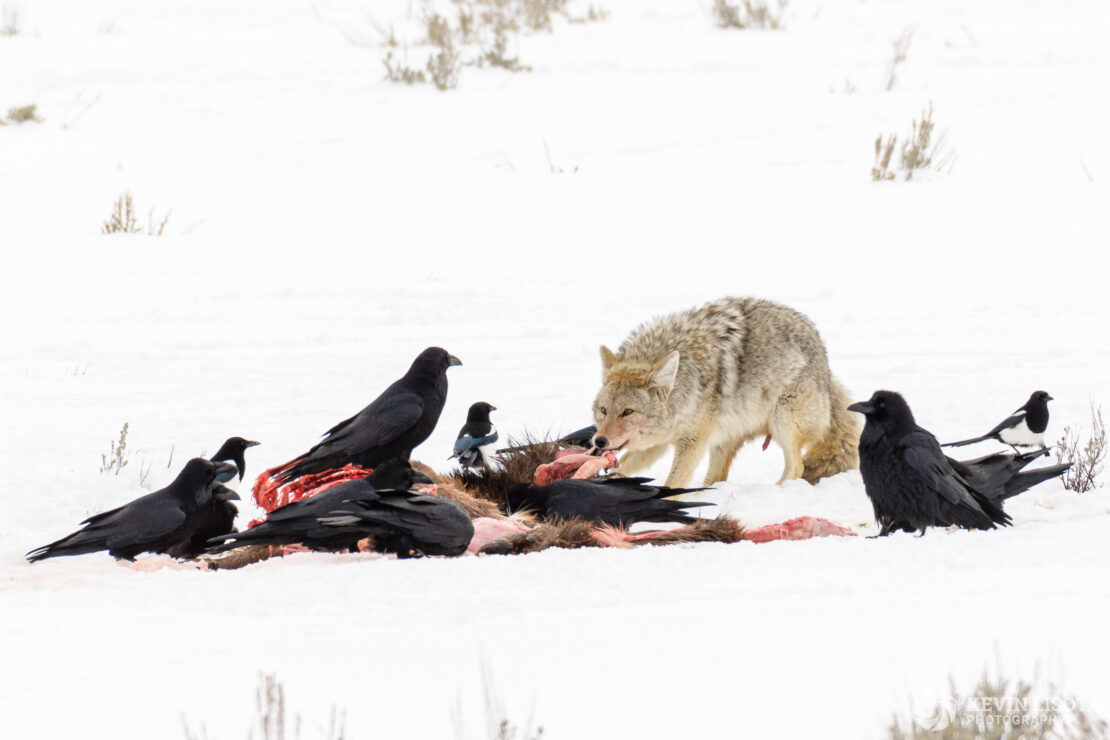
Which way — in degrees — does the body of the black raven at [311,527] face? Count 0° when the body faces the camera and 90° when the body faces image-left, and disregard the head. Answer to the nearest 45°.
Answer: approximately 270°

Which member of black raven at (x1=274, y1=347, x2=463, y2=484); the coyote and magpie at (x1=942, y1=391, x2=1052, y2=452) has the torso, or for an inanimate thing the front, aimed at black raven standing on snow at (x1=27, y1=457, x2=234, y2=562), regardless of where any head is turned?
the coyote

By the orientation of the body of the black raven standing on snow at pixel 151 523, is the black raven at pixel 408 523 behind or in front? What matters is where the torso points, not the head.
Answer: in front

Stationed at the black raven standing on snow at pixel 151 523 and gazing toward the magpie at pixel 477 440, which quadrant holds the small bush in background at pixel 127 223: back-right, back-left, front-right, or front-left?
front-left

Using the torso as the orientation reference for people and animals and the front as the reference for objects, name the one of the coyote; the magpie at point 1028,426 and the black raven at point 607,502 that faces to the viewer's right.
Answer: the magpie

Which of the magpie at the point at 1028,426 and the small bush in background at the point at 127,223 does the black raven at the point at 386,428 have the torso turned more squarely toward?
the magpie

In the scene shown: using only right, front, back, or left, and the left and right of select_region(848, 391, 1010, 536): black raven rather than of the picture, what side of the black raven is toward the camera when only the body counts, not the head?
left

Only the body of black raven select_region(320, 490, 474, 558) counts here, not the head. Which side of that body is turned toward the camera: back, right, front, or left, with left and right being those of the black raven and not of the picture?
right

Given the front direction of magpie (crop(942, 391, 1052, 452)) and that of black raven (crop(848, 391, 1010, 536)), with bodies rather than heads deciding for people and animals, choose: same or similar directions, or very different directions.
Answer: very different directions

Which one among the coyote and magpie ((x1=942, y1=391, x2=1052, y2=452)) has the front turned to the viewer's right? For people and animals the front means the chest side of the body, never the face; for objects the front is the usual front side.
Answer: the magpie

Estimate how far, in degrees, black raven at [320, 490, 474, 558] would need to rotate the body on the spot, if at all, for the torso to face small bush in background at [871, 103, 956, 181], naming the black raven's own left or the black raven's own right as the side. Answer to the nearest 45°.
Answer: approximately 45° to the black raven's own left

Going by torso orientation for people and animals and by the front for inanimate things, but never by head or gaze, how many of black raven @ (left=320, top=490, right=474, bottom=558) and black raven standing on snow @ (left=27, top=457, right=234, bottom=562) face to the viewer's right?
2

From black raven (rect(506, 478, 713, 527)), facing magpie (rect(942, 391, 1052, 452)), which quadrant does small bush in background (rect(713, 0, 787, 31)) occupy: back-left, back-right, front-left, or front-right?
front-left

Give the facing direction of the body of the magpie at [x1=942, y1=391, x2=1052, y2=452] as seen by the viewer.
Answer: to the viewer's right

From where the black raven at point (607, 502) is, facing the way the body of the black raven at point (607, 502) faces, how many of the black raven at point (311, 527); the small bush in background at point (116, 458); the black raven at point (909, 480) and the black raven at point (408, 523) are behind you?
1

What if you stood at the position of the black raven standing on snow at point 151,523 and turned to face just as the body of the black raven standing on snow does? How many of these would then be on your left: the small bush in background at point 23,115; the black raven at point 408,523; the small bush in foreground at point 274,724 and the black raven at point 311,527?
1

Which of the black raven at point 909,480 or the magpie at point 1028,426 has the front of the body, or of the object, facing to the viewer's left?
the black raven

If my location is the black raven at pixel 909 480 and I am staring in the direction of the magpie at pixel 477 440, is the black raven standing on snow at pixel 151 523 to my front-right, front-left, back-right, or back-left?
front-left
